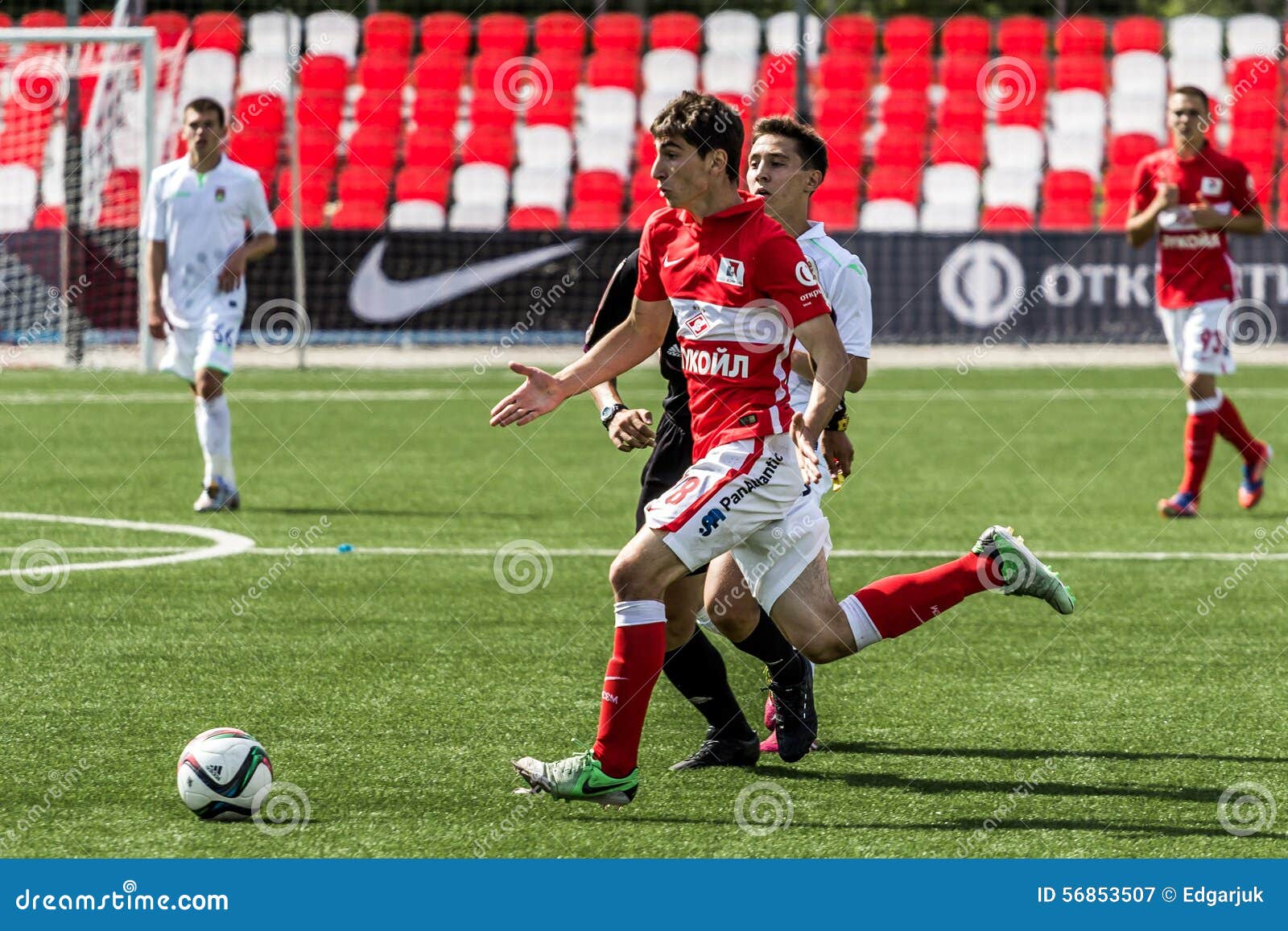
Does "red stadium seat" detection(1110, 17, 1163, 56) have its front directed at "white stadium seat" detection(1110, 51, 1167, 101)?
yes

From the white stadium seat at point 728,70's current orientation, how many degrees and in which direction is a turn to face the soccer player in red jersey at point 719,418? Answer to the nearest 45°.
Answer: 0° — it already faces them

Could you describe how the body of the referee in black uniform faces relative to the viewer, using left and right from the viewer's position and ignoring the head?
facing the viewer and to the left of the viewer

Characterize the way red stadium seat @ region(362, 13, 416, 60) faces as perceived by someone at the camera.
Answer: facing the viewer

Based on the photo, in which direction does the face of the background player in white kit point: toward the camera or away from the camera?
toward the camera

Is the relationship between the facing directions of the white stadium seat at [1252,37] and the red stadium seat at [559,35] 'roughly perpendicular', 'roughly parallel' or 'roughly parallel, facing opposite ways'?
roughly parallel

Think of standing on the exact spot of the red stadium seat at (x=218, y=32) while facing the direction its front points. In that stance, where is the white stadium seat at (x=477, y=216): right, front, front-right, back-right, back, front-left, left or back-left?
front-left

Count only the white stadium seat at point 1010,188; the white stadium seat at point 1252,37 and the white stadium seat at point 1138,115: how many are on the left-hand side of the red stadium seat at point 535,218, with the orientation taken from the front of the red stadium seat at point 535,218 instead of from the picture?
3

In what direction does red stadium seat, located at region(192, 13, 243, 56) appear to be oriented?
toward the camera

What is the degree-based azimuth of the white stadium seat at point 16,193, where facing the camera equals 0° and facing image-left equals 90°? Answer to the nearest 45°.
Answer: approximately 0°

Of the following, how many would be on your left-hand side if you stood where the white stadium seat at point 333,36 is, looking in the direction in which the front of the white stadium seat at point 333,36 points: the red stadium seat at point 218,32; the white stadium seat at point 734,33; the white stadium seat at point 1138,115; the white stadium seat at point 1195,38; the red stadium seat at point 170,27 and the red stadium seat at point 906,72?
4

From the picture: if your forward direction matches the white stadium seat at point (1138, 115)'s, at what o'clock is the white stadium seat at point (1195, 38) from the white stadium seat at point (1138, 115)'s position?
the white stadium seat at point (1195, 38) is roughly at 7 o'clock from the white stadium seat at point (1138, 115).

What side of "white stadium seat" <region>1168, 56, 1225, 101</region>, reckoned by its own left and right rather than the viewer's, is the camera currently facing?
front

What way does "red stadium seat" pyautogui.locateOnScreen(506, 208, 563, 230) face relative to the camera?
toward the camera

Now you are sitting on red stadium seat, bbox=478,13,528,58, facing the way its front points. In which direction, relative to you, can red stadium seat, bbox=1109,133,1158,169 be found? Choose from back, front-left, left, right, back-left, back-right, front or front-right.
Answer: left

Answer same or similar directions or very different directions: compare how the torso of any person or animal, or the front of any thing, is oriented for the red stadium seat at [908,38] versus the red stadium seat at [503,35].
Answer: same or similar directions

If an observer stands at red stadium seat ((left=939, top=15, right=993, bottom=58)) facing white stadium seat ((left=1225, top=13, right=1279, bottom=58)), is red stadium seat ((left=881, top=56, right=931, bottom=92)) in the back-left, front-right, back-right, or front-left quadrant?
back-right
